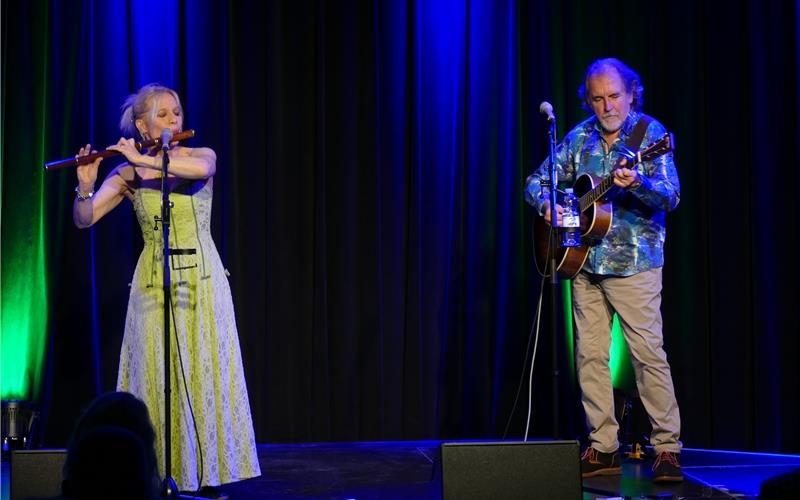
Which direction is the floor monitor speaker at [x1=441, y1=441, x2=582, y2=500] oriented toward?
away from the camera

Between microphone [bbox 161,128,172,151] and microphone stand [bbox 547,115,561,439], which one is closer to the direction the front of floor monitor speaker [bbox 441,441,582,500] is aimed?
the microphone stand

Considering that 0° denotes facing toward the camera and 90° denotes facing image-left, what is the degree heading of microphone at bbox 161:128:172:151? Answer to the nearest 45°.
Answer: approximately 180°

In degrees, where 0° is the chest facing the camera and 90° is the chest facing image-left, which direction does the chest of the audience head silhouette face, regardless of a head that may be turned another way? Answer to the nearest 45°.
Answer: approximately 180°

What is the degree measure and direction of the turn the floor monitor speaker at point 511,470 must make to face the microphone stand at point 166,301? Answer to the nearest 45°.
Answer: approximately 45° to its left

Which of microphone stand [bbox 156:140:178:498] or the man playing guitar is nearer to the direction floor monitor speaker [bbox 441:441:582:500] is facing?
the man playing guitar

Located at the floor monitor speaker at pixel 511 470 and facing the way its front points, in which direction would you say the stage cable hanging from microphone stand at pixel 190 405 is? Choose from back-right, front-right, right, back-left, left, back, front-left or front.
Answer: front-left

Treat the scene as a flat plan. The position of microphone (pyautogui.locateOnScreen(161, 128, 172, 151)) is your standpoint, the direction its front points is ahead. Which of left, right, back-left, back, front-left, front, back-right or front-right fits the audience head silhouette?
back

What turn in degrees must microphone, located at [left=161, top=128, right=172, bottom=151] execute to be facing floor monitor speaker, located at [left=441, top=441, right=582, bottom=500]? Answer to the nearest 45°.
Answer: approximately 135° to its right

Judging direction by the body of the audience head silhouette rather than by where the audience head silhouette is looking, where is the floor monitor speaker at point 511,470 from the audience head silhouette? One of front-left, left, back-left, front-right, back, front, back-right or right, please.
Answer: front-right
